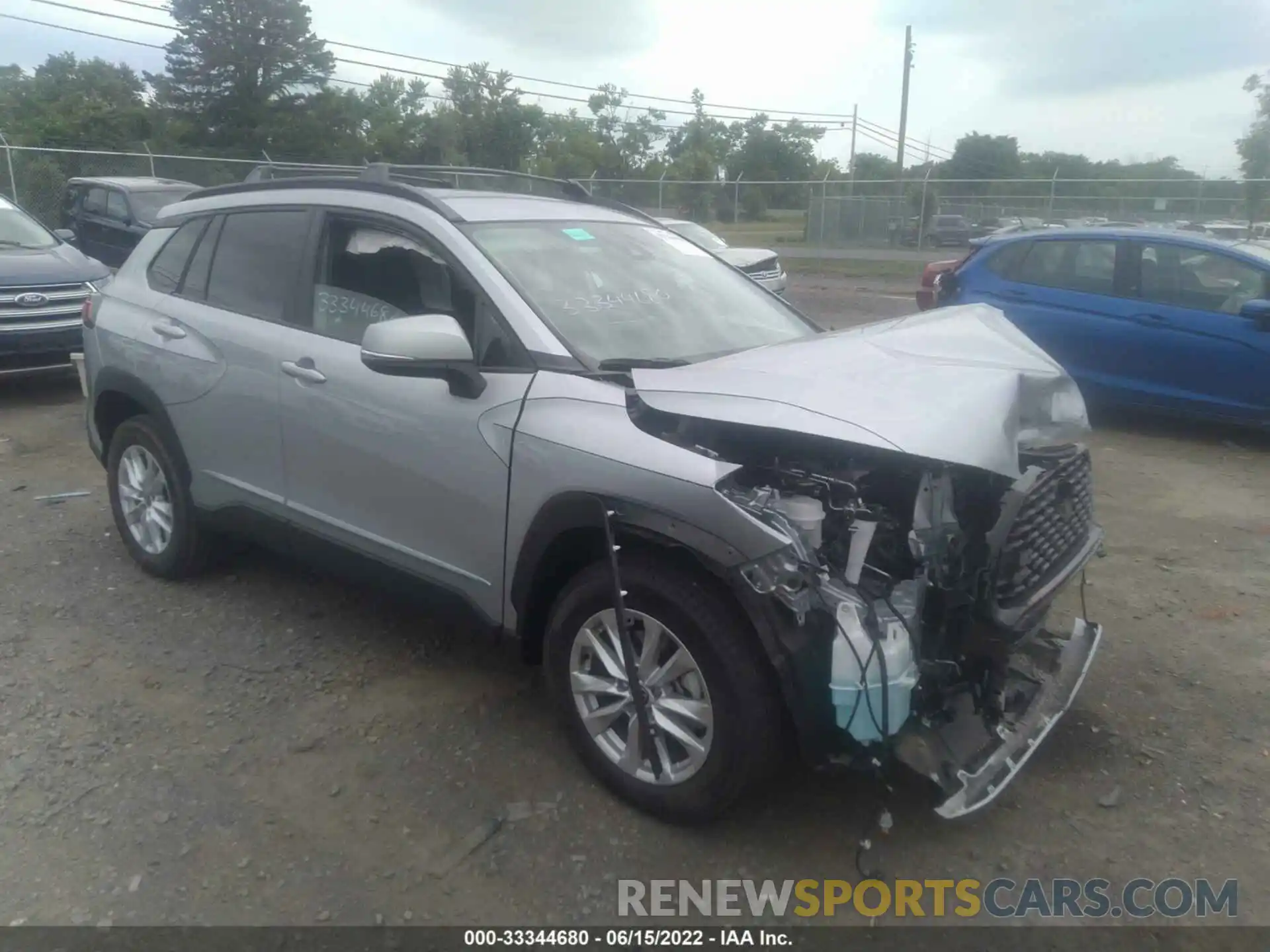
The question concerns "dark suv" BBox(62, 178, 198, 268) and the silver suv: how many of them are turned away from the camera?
0

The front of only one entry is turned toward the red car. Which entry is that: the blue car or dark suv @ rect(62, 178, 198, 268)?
the dark suv

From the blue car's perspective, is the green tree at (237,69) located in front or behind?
behind

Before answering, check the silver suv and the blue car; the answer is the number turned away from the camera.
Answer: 0

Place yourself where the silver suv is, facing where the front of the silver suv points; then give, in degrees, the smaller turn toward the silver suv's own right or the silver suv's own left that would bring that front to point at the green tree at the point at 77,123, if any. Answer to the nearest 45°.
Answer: approximately 180°

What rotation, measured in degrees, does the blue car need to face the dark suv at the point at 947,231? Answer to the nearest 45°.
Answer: approximately 135° to its left

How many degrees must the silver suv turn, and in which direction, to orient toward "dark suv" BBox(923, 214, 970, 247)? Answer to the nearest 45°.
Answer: approximately 135° to its left

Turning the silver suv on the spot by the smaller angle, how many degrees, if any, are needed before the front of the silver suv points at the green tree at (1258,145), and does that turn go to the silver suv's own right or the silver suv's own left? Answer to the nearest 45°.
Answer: approximately 90° to the silver suv's own left
